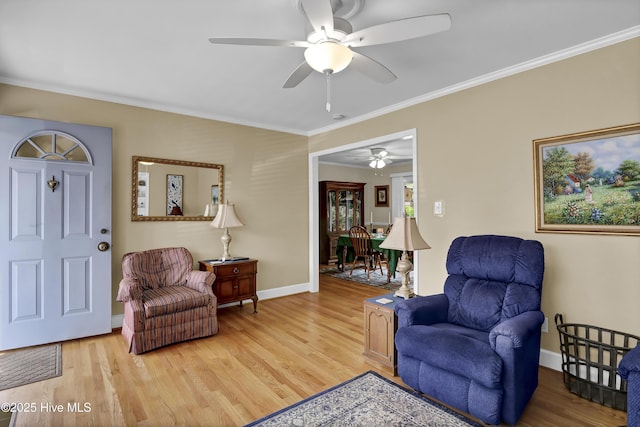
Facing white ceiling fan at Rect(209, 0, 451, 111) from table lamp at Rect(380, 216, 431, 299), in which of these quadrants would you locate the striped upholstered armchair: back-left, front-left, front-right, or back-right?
front-right

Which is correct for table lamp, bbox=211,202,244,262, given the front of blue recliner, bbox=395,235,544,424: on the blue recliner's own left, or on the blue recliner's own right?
on the blue recliner's own right

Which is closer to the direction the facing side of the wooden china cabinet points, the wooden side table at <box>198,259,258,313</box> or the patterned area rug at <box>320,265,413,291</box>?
the patterned area rug

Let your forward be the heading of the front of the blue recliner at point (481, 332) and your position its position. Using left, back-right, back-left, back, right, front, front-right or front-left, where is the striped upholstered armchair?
front-right

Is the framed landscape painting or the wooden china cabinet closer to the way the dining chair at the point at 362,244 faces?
the wooden china cabinet

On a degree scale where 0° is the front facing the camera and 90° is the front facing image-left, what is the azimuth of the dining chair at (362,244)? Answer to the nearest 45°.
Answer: approximately 225°

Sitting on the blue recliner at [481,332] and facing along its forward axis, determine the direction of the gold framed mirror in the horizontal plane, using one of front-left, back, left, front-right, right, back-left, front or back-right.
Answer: front-right

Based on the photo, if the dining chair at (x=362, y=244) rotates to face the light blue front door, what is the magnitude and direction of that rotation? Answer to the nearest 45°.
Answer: approximately 180°
